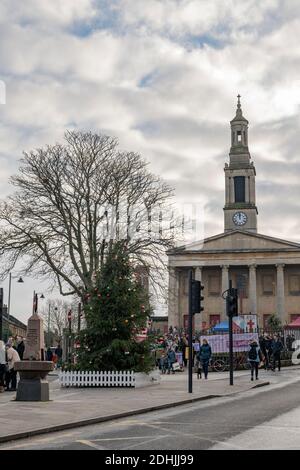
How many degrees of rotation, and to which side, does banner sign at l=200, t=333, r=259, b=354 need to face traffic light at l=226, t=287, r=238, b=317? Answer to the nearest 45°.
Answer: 0° — it already faces it

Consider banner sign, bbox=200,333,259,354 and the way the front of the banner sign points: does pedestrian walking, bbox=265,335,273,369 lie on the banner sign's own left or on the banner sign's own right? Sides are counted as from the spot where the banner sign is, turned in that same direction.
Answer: on the banner sign's own left

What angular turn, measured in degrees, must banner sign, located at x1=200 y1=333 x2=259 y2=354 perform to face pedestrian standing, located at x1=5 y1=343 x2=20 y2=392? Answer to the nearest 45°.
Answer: approximately 45° to its right

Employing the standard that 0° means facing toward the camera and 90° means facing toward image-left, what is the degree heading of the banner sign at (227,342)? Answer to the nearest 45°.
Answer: approximately 0°
